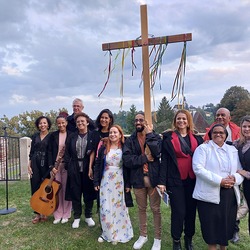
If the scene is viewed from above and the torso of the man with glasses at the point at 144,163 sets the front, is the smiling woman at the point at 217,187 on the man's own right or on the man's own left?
on the man's own left

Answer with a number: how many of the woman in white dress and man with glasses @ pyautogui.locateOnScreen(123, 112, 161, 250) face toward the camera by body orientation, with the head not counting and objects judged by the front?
2

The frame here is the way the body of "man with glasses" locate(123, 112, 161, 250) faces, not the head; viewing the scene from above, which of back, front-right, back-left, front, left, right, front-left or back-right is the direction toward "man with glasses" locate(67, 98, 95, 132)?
back-right

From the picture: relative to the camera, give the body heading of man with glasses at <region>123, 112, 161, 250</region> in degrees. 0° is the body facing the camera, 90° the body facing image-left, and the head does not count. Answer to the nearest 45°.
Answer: approximately 0°

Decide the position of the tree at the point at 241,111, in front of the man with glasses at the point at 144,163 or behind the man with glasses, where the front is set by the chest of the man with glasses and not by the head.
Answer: behind

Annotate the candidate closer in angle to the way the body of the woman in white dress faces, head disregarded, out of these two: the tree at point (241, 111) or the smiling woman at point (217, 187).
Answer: the smiling woman

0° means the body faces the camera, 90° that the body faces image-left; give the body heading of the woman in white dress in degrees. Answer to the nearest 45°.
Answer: approximately 0°
